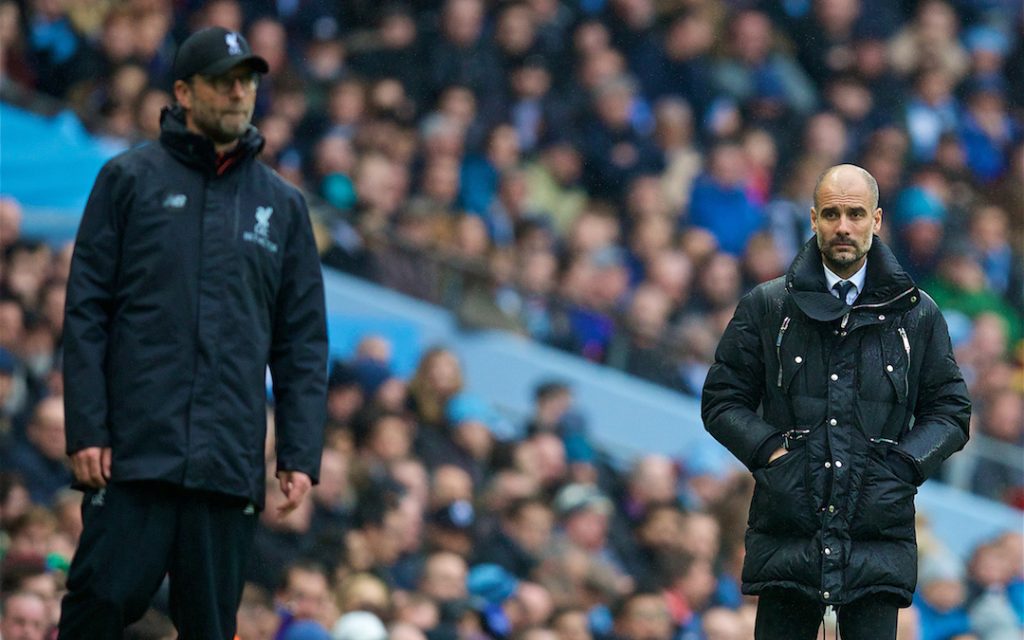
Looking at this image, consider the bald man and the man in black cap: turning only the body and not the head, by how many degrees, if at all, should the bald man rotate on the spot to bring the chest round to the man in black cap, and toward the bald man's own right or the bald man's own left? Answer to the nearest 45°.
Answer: approximately 90° to the bald man's own right

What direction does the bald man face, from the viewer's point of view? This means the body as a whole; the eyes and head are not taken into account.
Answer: toward the camera
